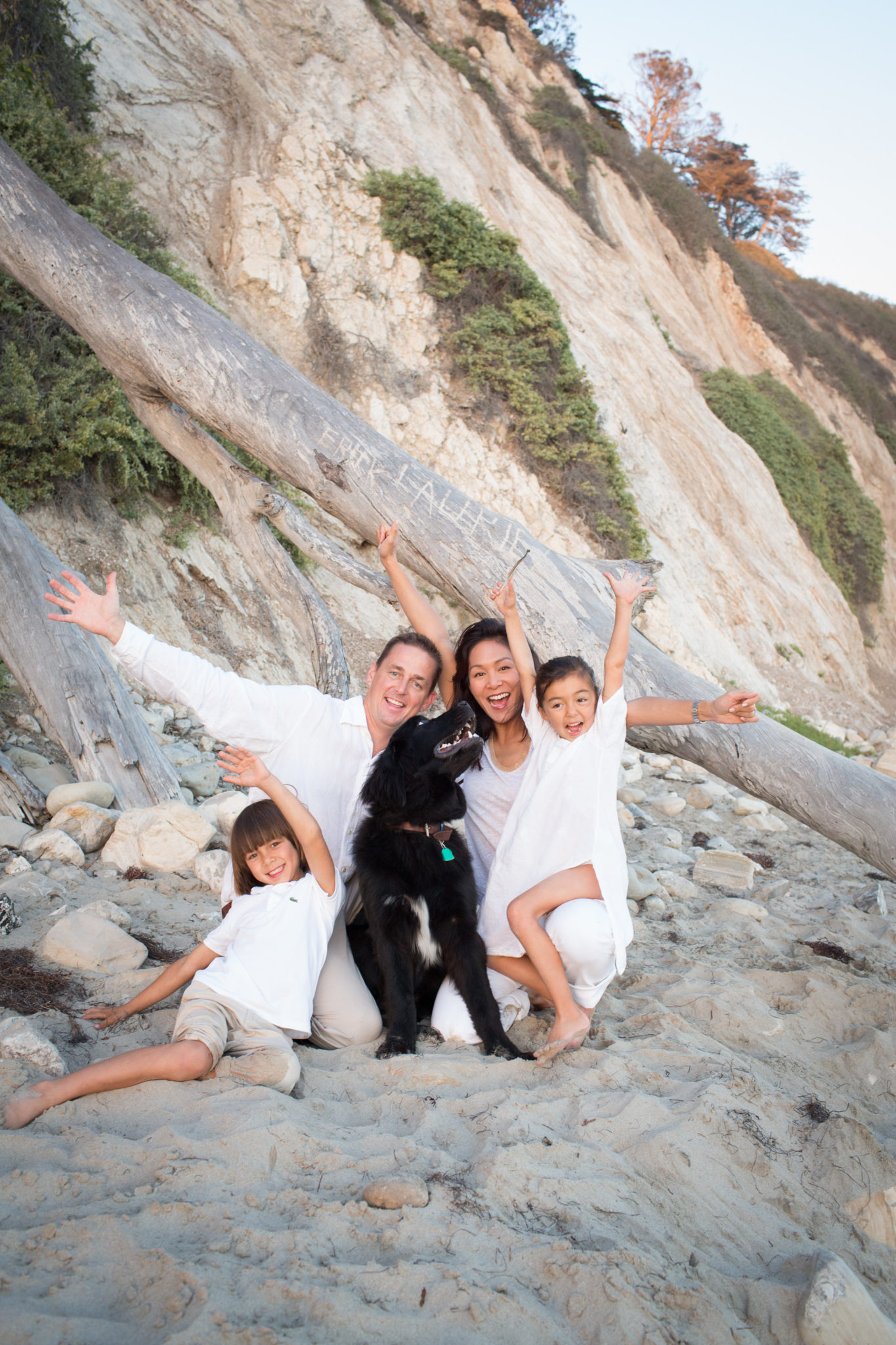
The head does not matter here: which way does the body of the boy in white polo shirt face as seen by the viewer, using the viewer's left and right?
facing the viewer

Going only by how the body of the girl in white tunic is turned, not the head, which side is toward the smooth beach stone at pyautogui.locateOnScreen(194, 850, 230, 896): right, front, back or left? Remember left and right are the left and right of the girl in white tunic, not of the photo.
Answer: right

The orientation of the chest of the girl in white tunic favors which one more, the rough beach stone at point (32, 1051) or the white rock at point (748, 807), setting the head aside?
the rough beach stone

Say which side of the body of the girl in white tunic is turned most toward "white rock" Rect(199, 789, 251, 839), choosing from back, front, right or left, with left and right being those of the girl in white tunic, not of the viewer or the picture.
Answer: right

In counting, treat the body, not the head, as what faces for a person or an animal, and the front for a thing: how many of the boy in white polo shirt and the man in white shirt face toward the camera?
2

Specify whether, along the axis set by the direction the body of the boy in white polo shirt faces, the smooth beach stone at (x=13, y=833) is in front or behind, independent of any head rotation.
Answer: behind
